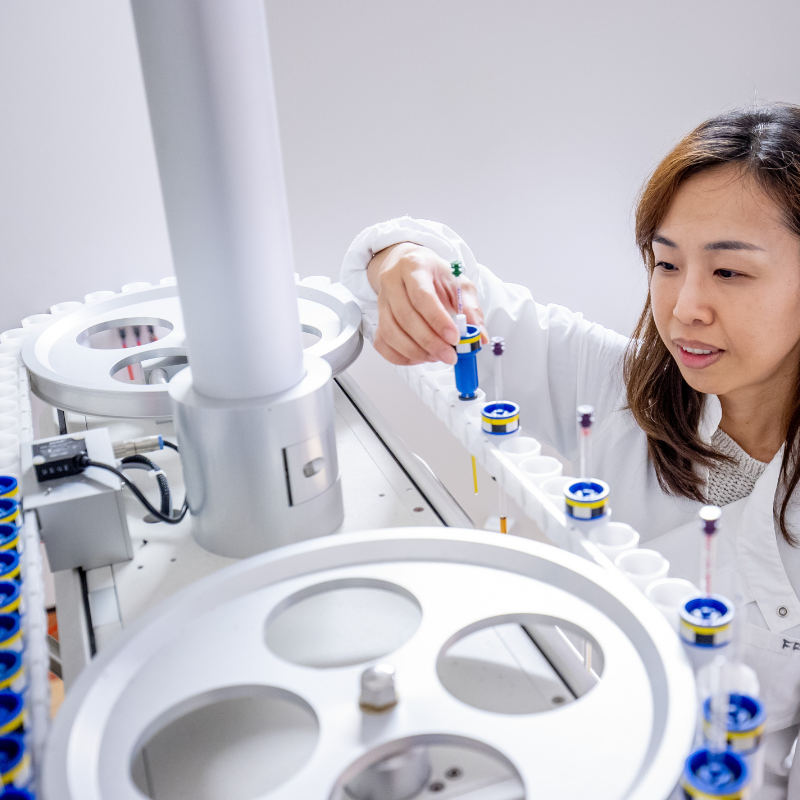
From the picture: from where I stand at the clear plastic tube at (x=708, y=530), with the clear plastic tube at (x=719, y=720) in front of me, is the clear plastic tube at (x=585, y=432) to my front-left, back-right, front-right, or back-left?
back-right

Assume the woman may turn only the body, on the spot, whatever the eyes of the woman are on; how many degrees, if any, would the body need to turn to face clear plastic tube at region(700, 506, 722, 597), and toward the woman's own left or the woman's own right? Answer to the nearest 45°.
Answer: approximately 45° to the woman's own left

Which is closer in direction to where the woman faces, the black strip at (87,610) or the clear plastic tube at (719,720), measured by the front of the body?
the black strip

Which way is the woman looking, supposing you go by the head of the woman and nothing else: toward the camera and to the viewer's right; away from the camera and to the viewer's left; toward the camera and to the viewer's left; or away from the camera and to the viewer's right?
toward the camera and to the viewer's left

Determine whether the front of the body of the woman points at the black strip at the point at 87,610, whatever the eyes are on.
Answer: yes

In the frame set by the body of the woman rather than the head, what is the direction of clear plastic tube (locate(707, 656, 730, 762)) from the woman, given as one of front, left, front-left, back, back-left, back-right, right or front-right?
front-left

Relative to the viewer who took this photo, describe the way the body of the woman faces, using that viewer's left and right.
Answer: facing the viewer and to the left of the viewer
